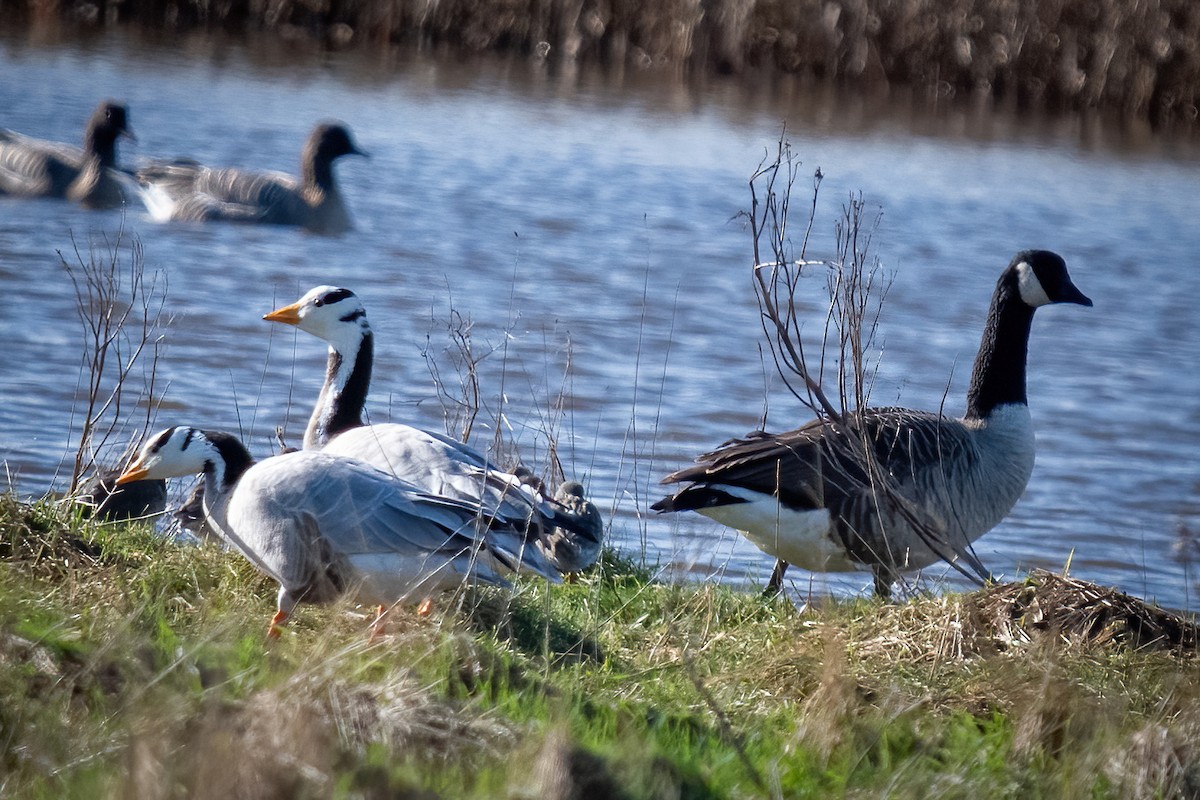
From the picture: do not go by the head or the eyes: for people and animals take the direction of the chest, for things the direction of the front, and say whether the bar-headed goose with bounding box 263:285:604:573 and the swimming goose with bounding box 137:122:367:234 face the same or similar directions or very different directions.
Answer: very different directions

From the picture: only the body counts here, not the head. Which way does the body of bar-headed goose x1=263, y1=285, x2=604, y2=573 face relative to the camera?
to the viewer's left

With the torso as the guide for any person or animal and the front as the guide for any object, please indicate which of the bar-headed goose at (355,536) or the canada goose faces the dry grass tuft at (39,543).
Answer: the bar-headed goose

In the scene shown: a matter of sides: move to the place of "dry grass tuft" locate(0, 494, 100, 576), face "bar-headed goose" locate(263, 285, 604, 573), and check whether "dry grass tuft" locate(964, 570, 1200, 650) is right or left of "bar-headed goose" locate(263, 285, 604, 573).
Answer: right

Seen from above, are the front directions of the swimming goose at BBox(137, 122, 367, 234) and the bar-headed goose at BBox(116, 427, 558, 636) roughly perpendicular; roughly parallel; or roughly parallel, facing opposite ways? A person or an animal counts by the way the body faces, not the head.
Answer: roughly parallel, facing opposite ways

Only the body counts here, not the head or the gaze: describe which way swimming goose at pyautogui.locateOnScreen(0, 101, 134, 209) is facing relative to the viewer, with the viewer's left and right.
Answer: facing to the right of the viewer

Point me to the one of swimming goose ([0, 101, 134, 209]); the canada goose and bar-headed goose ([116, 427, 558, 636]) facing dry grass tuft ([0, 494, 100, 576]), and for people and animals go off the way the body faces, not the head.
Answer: the bar-headed goose

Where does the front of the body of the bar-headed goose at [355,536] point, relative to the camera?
to the viewer's left

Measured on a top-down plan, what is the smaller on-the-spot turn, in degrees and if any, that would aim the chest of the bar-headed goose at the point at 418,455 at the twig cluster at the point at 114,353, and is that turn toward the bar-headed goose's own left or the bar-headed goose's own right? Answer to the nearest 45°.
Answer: approximately 45° to the bar-headed goose's own right

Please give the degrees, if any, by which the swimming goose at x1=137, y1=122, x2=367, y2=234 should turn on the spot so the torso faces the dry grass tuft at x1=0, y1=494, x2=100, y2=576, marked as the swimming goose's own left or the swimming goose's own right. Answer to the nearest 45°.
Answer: approximately 90° to the swimming goose's own right

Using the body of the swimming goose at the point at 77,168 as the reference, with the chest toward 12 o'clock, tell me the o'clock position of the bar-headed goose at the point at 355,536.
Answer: The bar-headed goose is roughly at 3 o'clock from the swimming goose.

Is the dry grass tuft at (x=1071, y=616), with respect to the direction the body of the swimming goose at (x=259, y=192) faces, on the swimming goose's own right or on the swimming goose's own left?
on the swimming goose's own right

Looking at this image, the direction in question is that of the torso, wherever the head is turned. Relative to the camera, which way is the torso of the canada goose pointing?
to the viewer's right

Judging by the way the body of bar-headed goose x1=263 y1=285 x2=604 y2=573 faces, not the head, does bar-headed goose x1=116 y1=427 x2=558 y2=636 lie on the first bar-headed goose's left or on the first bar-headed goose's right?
on the first bar-headed goose's left

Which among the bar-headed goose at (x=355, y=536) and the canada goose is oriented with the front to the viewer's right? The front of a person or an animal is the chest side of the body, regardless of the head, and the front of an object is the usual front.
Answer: the canada goose

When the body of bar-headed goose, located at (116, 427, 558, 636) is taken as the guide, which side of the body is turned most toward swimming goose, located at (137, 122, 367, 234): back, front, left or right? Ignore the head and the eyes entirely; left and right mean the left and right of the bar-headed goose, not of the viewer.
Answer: right

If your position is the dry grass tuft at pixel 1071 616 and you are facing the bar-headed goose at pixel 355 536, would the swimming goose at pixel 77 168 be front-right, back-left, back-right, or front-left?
front-right

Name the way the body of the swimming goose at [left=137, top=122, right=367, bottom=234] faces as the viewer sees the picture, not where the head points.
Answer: to the viewer's right

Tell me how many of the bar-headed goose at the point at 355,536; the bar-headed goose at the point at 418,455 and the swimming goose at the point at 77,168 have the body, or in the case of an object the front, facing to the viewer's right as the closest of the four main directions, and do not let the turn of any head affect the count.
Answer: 1
